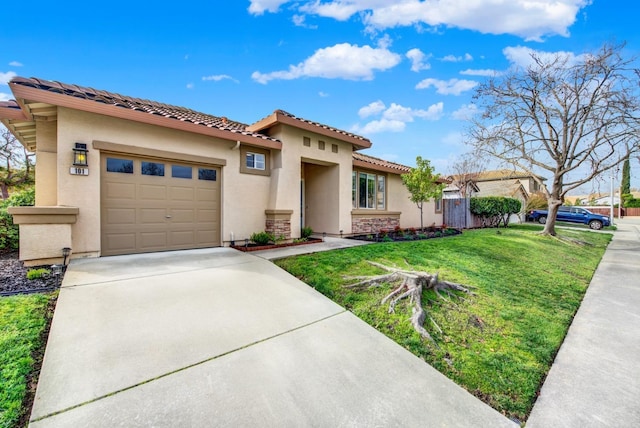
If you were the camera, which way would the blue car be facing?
facing the viewer and to the right of the viewer

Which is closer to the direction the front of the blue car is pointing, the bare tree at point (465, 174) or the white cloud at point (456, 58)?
the white cloud
